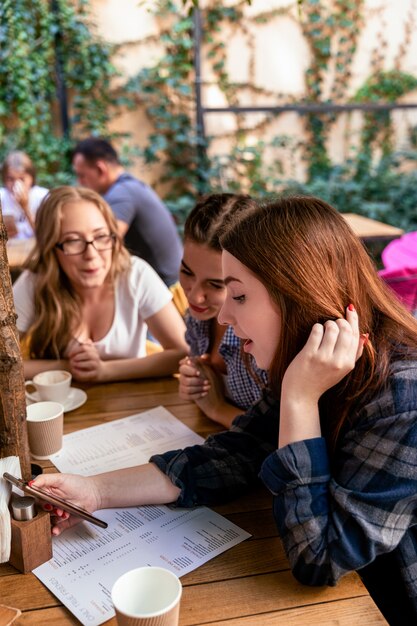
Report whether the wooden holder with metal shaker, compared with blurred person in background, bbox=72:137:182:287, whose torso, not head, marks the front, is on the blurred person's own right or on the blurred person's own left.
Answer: on the blurred person's own left

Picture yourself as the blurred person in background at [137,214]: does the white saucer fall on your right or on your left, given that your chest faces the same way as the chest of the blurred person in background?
on your left

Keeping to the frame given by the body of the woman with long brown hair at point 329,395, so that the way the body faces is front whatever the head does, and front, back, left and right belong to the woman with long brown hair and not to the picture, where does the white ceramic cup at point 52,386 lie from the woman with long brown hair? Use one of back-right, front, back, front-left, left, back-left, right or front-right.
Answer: front-right

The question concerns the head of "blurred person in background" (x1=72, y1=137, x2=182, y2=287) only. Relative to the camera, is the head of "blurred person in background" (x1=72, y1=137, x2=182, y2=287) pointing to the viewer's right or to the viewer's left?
to the viewer's left

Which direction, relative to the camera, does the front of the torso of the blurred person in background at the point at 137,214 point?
to the viewer's left

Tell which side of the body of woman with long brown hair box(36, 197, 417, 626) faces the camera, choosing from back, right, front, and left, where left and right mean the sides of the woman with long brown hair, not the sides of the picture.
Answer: left

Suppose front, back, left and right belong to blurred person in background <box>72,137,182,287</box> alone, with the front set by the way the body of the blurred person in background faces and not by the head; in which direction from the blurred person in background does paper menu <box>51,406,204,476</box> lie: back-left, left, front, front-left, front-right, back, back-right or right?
left

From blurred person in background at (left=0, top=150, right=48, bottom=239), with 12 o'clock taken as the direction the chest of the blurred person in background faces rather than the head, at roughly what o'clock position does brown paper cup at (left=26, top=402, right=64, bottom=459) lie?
The brown paper cup is roughly at 12 o'clock from the blurred person in background.

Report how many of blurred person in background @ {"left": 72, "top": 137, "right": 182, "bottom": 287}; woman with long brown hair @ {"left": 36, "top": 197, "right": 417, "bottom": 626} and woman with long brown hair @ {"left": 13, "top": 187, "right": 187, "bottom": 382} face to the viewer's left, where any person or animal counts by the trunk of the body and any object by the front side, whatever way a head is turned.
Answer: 2

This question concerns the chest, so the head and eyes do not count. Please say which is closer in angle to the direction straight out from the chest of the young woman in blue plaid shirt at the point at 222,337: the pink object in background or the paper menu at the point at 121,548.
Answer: the paper menu

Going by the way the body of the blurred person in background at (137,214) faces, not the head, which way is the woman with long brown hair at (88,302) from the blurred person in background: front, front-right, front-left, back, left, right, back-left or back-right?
left

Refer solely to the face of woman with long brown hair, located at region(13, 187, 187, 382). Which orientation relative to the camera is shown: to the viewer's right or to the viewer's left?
to the viewer's right
